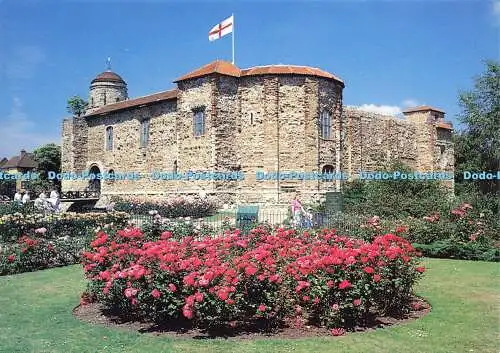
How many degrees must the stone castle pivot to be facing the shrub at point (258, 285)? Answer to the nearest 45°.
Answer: approximately 45° to its left

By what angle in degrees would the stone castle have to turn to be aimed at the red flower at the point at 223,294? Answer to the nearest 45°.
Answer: approximately 45° to its left

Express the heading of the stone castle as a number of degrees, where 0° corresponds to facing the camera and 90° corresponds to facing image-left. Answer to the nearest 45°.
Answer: approximately 45°

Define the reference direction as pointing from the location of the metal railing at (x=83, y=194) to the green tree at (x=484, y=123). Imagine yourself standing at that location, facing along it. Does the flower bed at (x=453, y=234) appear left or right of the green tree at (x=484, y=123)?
right

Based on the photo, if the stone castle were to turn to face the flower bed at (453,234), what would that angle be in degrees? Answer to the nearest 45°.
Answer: approximately 90° to its left

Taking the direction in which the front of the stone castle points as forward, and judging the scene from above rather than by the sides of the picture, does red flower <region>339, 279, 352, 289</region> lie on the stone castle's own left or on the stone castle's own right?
on the stone castle's own left

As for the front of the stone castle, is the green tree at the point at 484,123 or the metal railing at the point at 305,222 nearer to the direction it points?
the metal railing

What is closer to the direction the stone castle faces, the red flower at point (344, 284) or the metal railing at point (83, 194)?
the red flower

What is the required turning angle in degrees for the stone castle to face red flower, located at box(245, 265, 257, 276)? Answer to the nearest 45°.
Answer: approximately 45° to its left

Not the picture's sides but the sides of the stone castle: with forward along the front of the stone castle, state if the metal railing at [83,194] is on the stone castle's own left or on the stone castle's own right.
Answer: on the stone castle's own right

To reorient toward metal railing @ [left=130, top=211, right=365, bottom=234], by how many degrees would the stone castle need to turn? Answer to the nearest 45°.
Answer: approximately 45° to its left
